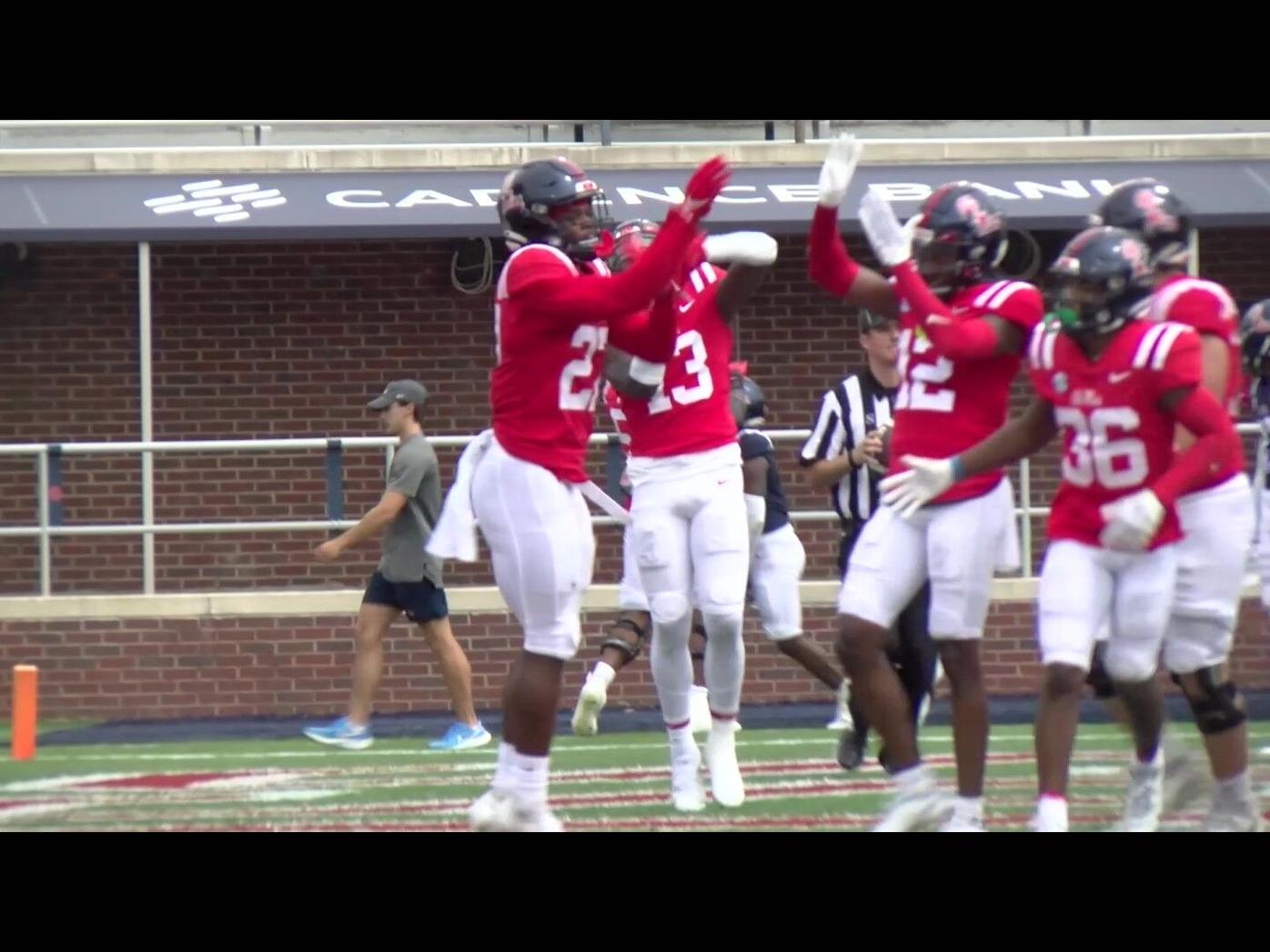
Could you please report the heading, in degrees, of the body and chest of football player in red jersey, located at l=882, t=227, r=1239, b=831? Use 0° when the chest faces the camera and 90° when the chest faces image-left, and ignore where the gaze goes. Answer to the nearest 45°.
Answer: approximately 45°

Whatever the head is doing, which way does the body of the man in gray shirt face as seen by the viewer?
to the viewer's left

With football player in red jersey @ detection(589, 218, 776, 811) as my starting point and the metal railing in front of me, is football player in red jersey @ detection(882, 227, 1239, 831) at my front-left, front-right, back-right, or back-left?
back-right

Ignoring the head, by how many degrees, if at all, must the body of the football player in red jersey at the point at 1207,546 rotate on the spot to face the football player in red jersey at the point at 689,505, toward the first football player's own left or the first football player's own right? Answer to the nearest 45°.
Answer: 0° — they already face them

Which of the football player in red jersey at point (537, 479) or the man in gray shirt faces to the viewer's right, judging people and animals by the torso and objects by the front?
the football player in red jersey

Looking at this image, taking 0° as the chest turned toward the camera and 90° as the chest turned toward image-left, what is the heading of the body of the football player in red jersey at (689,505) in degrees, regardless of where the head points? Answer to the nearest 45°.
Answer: approximately 0°
